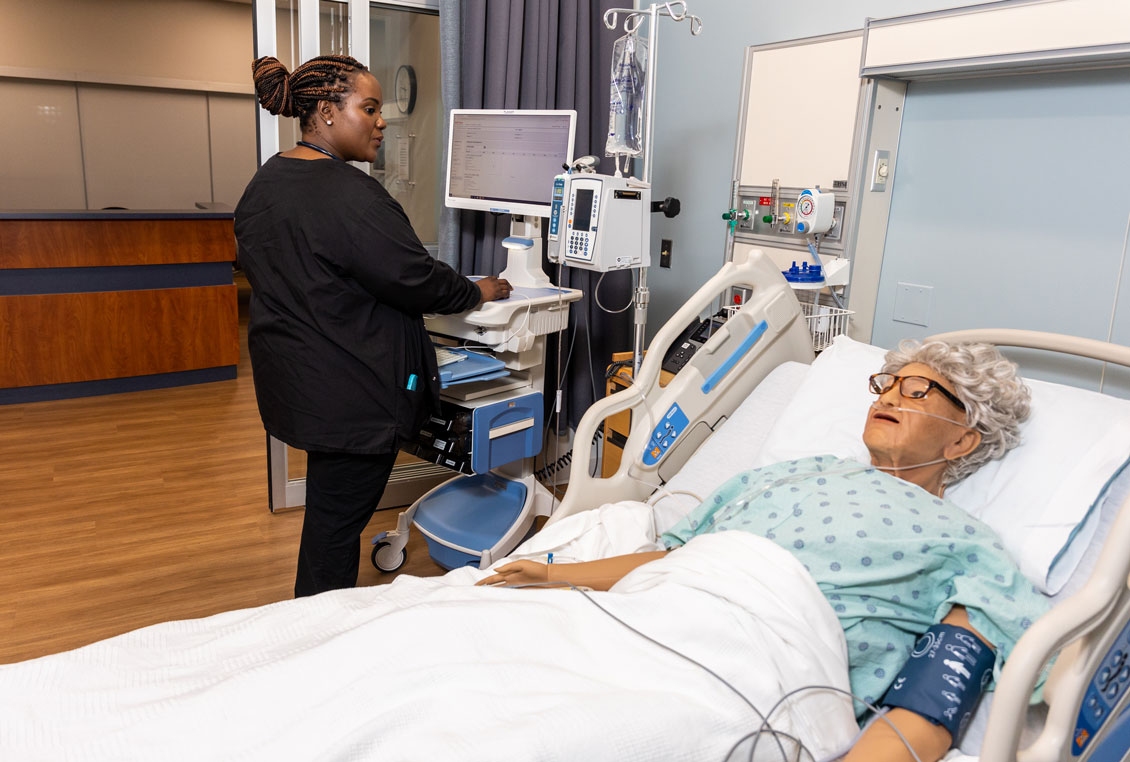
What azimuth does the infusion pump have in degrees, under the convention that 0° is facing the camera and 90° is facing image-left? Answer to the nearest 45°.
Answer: approximately 45°

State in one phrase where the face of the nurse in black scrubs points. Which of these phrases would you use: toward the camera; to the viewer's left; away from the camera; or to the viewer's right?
to the viewer's right

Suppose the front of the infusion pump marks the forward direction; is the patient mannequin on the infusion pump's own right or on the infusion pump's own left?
on the infusion pump's own left

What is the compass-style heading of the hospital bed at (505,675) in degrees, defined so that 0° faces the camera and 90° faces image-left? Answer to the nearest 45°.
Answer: approximately 45°

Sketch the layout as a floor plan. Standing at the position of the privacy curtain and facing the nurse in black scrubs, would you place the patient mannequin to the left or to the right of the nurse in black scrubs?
left

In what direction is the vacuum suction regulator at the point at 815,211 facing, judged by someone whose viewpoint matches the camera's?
facing the viewer and to the left of the viewer

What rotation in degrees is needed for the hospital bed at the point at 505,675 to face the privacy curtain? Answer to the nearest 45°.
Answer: approximately 135° to its right

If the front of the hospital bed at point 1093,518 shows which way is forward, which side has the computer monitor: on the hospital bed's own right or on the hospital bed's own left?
on the hospital bed's own right

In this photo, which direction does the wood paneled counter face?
toward the camera

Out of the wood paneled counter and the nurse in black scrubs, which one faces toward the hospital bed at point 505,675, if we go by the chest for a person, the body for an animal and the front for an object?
the wood paneled counter

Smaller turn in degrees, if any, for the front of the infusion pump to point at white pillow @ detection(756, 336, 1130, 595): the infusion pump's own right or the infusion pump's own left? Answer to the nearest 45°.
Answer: approximately 90° to the infusion pump's own left

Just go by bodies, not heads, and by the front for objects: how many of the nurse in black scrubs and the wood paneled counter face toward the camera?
1

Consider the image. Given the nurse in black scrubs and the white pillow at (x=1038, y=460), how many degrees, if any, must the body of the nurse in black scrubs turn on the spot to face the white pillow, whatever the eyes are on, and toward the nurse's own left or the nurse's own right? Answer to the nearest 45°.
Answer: approximately 90° to the nurse's own right

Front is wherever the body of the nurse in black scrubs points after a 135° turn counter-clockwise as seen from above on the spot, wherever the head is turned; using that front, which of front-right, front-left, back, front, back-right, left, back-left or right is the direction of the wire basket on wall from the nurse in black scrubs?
back

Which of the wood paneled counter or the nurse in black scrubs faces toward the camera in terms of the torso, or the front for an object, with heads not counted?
the wood paneled counter
